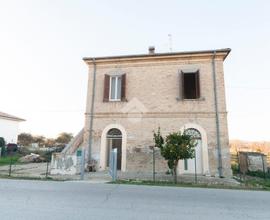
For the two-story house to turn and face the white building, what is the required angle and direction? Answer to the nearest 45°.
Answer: approximately 135° to its right

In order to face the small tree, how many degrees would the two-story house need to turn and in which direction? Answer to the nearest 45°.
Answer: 0° — it already faces it

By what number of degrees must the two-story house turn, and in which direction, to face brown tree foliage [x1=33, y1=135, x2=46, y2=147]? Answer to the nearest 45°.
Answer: approximately 135° to its right

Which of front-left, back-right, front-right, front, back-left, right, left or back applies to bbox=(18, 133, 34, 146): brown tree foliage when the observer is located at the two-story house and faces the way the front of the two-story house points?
back-right

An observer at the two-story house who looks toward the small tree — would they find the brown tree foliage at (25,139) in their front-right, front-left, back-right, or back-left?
back-right

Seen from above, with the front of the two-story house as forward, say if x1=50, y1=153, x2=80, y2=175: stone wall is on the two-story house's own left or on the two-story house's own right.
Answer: on the two-story house's own right

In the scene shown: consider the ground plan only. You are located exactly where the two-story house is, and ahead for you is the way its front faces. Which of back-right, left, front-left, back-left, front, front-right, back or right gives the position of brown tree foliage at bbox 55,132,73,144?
back-right

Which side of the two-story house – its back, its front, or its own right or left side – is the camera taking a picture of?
front
